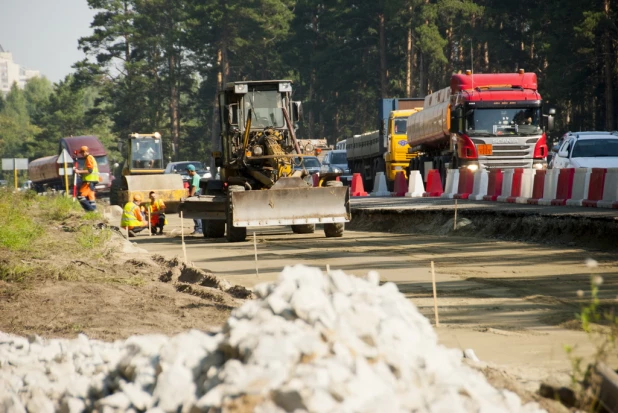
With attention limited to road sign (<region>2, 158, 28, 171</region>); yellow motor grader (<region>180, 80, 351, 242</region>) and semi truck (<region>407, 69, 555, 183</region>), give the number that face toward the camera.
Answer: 2

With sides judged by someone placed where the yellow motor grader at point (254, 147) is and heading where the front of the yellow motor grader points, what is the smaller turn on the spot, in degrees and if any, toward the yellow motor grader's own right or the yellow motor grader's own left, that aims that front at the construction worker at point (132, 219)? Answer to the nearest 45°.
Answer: approximately 135° to the yellow motor grader's own right

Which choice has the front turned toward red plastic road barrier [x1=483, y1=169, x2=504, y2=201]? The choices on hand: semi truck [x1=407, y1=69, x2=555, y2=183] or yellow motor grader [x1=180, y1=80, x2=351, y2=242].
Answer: the semi truck

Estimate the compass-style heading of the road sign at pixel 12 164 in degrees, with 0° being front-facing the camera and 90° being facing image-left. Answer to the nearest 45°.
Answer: approximately 180°

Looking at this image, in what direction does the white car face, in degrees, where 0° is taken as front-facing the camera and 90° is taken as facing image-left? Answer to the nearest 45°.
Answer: approximately 315°

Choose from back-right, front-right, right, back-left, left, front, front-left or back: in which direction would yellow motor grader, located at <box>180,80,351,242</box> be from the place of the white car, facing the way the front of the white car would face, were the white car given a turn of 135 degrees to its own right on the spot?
front-left

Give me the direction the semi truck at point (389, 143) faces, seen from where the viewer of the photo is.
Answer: facing the viewer and to the right of the viewer

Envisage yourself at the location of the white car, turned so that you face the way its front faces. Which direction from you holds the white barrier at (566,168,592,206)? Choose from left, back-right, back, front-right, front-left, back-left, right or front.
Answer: front-right

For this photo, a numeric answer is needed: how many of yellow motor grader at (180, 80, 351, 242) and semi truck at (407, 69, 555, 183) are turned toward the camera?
2
